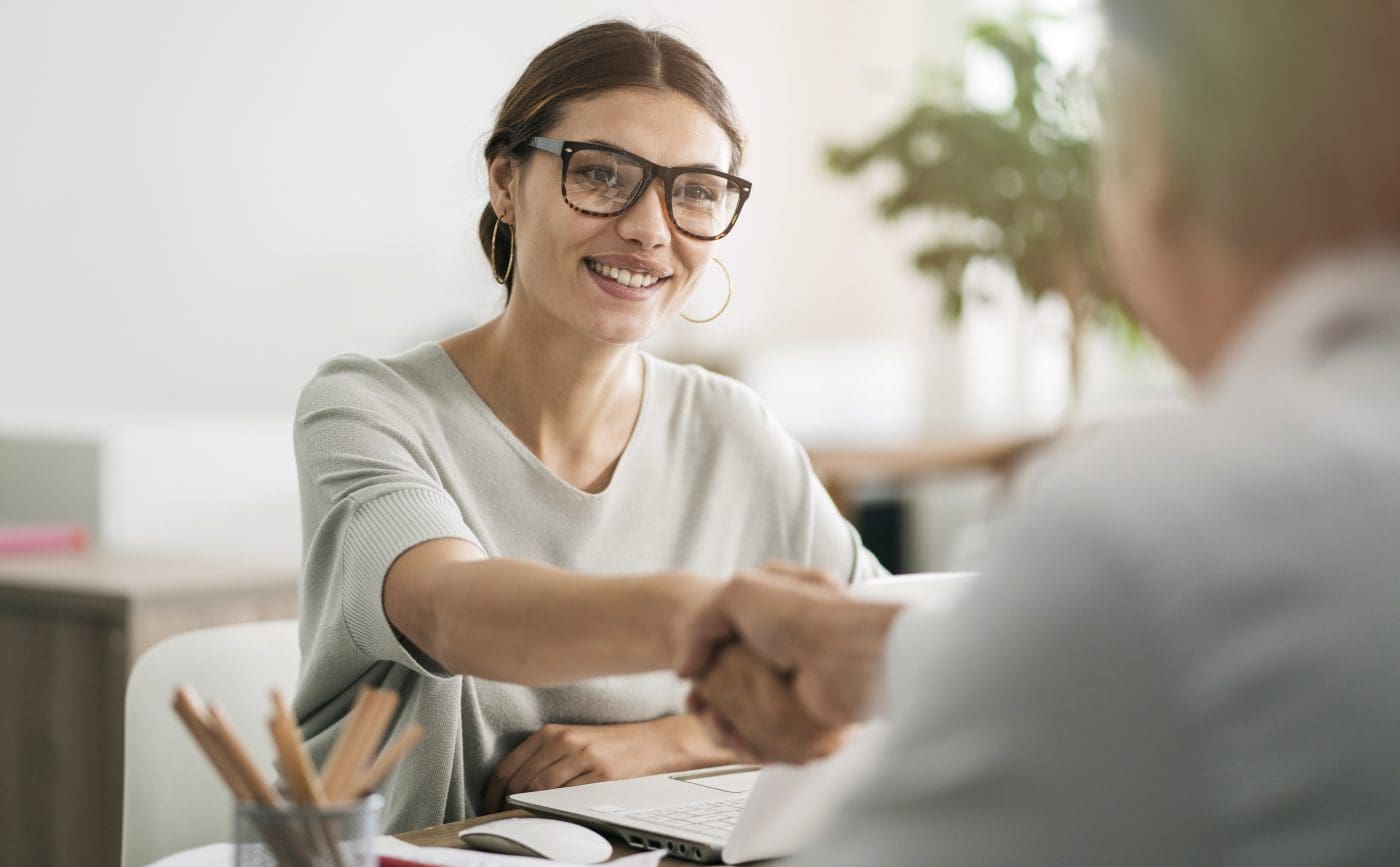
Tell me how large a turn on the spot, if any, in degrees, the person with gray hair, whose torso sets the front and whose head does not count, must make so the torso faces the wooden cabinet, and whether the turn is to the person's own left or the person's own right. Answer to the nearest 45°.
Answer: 0° — they already face it

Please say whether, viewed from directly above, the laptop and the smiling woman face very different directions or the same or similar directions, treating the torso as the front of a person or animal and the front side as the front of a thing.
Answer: very different directions

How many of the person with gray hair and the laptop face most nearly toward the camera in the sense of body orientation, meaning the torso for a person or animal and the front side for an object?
0

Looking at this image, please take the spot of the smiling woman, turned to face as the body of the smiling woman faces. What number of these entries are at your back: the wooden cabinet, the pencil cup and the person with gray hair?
1

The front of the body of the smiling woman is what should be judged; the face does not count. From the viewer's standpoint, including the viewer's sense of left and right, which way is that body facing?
facing the viewer and to the right of the viewer

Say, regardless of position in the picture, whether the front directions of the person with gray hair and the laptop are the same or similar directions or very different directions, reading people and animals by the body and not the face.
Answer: same or similar directions

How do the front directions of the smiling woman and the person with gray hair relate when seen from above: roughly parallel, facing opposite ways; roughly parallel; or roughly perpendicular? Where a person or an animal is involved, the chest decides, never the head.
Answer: roughly parallel, facing opposite ways

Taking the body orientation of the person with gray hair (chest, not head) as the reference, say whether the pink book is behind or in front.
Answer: in front

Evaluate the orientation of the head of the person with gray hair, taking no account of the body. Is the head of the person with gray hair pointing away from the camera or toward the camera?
away from the camera

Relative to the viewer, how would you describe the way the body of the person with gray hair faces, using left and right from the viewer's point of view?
facing away from the viewer and to the left of the viewer

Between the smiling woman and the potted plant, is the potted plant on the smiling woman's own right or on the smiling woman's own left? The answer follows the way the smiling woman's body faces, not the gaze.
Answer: on the smiling woman's own left

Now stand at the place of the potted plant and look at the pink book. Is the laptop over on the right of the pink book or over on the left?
left

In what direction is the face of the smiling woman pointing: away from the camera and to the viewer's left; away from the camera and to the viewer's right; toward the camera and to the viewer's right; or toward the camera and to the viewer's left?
toward the camera and to the viewer's right

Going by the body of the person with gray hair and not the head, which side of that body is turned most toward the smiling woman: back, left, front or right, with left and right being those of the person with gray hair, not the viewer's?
front
